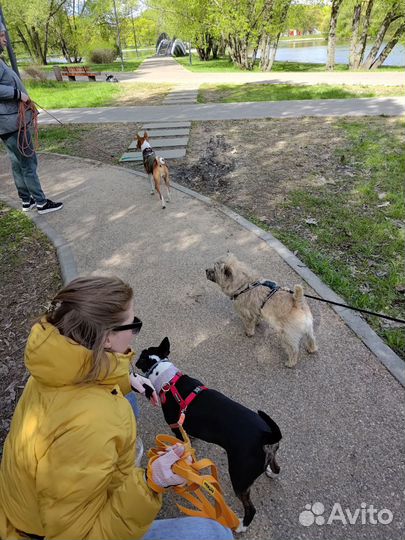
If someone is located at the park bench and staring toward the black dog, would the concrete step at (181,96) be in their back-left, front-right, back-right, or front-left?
front-left

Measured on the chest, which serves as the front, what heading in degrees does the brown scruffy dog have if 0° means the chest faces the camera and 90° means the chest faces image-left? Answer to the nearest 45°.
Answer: approximately 135°

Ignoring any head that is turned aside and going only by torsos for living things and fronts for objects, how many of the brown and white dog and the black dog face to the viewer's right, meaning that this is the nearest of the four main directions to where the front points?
0

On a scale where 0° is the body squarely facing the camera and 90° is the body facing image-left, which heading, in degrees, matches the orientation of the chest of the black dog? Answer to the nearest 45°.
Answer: approximately 135°

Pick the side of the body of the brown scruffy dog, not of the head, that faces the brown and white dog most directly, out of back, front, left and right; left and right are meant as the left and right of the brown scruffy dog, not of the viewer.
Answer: front

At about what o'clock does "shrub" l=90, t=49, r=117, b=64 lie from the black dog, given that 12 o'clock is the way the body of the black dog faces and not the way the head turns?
The shrub is roughly at 1 o'clock from the black dog.
